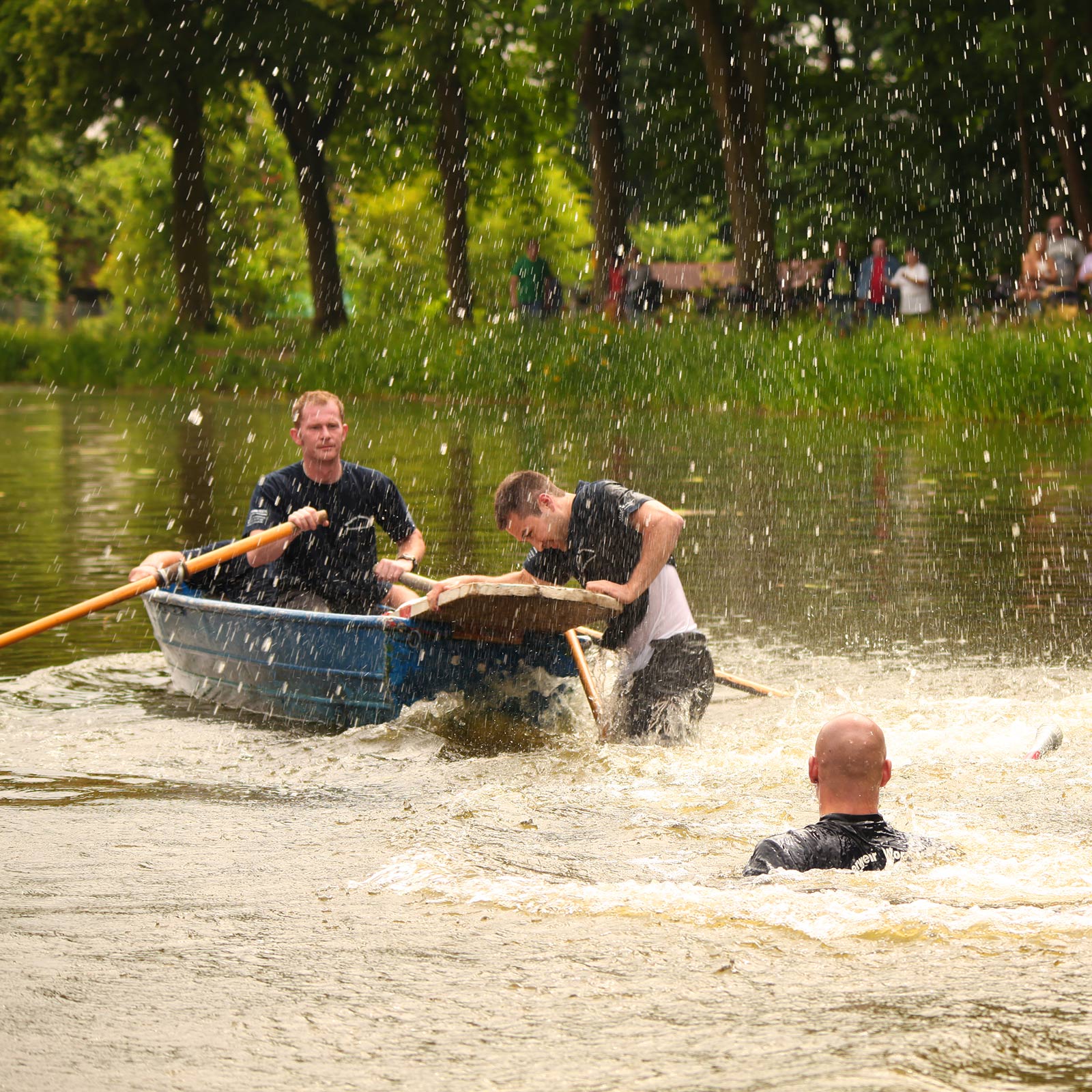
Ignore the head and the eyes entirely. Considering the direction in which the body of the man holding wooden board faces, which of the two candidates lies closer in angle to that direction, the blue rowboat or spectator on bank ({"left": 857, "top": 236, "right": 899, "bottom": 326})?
the blue rowboat

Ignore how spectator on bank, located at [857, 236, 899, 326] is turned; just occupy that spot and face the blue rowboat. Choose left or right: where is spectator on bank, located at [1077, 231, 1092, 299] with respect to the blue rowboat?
left

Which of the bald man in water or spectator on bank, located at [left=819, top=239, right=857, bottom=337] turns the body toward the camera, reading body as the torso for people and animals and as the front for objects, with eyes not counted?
the spectator on bank

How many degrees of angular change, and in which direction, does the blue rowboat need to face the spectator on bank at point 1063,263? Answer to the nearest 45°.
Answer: approximately 90° to its right

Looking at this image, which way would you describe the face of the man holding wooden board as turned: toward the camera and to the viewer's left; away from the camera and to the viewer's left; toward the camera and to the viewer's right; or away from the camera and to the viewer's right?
toward the camera and to the viewer's left

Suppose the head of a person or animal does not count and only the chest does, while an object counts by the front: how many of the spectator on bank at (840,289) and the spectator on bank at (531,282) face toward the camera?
2

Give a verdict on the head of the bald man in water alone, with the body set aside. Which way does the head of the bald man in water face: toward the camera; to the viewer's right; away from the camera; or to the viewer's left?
away from the camera

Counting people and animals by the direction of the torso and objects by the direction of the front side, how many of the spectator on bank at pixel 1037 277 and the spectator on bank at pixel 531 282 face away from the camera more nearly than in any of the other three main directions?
0

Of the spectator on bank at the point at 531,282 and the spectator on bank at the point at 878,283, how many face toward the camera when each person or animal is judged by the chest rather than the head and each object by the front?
2

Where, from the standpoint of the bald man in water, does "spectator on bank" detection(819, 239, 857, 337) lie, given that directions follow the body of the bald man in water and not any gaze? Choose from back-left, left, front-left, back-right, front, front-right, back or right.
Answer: front

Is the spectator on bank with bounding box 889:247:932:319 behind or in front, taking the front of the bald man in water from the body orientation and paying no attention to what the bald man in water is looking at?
in front

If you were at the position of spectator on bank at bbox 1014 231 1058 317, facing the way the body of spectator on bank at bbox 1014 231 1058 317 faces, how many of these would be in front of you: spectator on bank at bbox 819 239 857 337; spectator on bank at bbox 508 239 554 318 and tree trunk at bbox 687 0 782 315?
0

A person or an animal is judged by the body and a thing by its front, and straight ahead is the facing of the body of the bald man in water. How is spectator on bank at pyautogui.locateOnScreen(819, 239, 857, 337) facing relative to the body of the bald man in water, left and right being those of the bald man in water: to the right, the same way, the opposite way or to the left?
the opposite way

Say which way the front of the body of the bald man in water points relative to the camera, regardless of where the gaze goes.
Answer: away from the camera

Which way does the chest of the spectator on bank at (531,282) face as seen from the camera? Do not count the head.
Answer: toward the camera

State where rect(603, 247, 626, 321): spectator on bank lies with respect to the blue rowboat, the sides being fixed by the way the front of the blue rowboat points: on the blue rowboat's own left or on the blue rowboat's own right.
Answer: on the blue rowboat's own right

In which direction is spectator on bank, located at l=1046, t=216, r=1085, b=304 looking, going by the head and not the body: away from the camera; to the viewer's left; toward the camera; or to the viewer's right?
toward the camera

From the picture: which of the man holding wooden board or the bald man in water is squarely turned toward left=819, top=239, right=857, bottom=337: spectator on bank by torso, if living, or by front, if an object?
the bald man in water

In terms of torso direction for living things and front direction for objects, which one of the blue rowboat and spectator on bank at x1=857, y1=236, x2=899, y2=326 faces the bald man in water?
the spectator on bank

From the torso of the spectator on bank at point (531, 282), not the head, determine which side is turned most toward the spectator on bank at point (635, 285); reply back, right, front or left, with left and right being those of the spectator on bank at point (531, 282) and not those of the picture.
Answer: left
